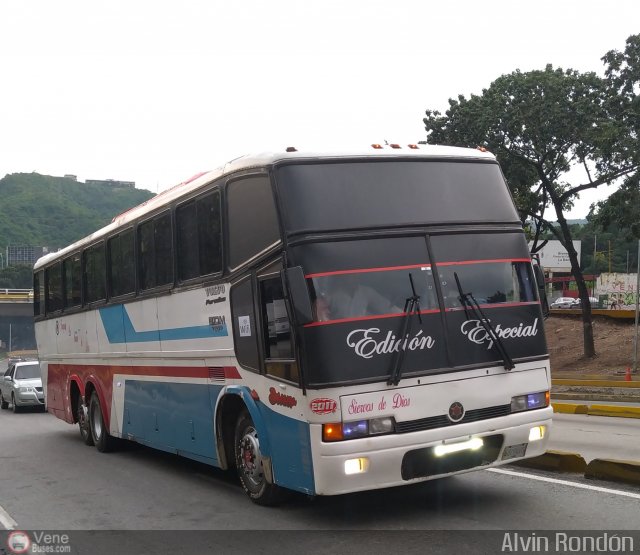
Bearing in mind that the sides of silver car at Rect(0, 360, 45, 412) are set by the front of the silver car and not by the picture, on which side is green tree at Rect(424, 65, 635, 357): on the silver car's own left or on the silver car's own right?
on the silver car's own left

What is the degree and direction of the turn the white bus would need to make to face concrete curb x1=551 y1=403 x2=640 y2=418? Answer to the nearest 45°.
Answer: approximately 90° to its left

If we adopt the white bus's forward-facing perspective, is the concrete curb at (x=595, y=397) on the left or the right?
on its left

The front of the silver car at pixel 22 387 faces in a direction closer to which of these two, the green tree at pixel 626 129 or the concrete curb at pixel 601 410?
the concrete curb

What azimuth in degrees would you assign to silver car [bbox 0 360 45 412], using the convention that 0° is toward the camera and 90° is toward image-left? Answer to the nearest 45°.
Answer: approximately 315°

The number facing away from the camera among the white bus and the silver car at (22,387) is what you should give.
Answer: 0

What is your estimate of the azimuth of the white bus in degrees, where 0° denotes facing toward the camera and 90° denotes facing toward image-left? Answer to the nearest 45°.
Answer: approximately 315°

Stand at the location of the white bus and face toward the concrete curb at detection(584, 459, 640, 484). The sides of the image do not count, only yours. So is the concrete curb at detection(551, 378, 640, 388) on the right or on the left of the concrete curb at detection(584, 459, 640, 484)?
left

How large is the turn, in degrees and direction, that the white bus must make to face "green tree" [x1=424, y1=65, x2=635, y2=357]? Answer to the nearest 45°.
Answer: approximately 135° to its left
